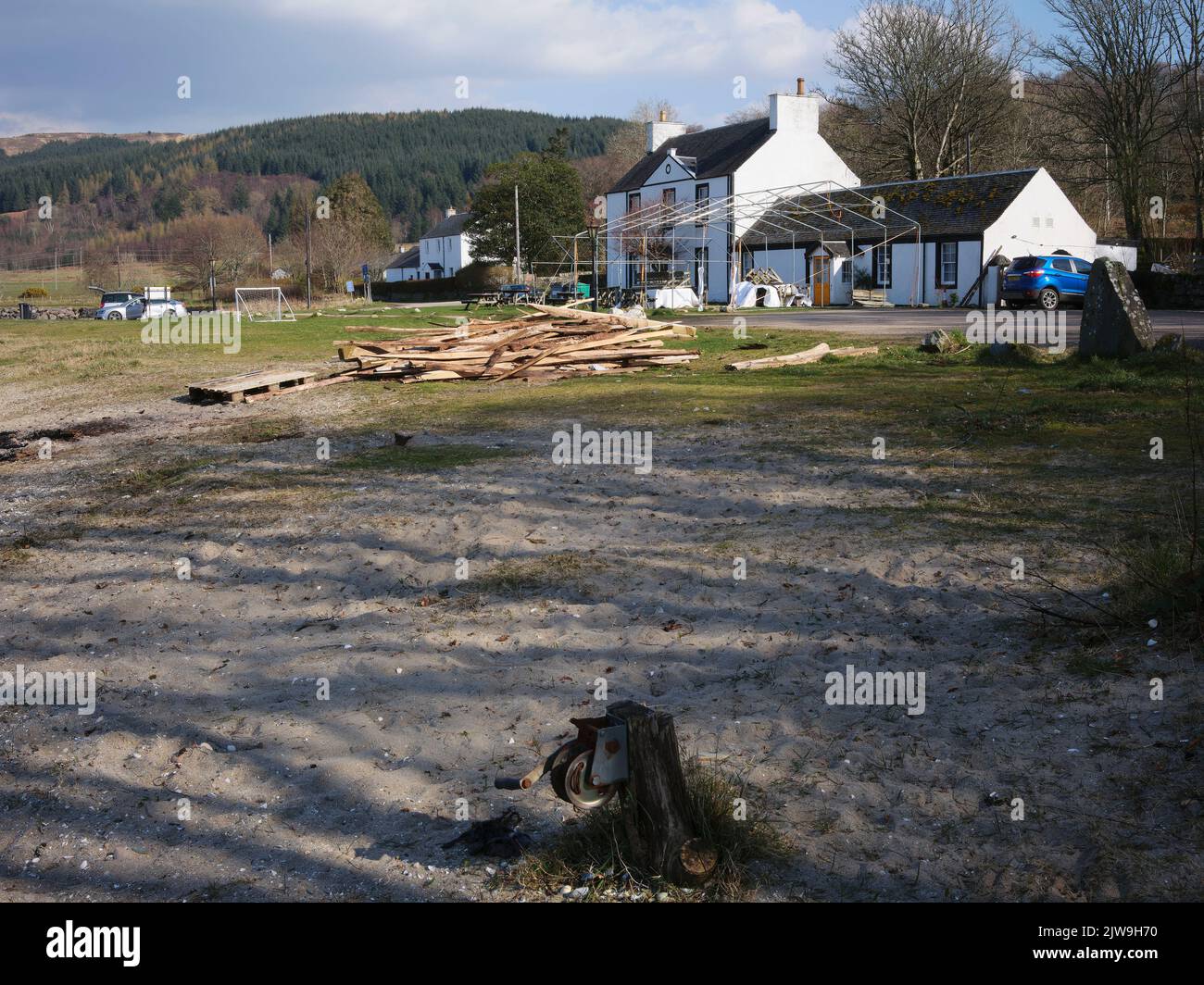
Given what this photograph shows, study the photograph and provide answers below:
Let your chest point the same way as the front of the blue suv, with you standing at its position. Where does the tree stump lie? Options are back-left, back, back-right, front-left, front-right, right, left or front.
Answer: back-right

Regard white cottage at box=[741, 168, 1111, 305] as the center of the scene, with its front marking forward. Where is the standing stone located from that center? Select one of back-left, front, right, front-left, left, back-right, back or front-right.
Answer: front-left

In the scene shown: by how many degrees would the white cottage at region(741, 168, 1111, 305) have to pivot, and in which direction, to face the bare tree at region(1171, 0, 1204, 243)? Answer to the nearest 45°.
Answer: approximately 135° to its left

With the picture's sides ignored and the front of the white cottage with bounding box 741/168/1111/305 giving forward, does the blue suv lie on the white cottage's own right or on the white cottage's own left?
on the white cottage's own left

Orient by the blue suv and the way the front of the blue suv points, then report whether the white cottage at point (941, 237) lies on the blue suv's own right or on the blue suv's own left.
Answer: on the blue suv's own left

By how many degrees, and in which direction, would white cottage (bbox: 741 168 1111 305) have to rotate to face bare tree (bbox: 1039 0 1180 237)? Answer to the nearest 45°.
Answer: approximately 135° to its left

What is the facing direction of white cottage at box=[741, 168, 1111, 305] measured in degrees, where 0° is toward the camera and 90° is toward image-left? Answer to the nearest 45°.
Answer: approximately 45°

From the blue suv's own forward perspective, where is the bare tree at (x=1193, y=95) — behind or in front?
in front
